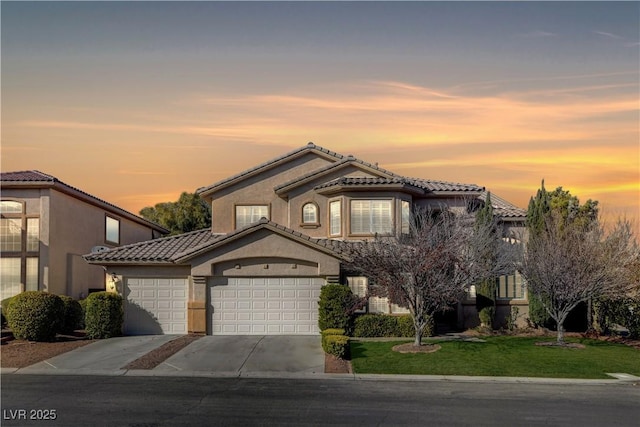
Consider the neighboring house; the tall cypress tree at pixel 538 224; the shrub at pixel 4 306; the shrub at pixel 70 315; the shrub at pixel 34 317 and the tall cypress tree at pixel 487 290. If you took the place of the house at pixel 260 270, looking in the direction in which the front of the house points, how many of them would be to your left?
2

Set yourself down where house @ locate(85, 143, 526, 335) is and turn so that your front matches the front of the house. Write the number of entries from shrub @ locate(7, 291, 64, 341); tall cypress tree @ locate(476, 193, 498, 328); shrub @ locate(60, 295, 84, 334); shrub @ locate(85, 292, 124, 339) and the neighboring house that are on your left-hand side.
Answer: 1

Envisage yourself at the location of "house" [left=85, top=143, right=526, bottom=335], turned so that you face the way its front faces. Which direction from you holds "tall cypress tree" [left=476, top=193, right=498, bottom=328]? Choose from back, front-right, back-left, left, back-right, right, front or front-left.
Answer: left

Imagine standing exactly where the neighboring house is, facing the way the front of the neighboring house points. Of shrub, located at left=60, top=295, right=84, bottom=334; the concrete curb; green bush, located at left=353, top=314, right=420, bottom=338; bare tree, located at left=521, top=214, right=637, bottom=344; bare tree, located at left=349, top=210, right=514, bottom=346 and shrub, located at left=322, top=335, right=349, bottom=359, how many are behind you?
0

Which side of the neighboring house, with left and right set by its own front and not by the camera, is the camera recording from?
front

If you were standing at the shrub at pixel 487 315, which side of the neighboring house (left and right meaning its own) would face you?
left

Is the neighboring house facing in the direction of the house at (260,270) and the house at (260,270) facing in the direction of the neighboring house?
no

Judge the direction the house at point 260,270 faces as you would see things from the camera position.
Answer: facing the viewer

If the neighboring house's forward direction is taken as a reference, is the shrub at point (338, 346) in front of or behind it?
in front

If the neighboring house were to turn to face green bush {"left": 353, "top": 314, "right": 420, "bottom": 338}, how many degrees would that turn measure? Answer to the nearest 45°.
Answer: approximately 45° to its left

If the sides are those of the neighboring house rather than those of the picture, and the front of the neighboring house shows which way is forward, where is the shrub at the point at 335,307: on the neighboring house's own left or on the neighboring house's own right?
on the neighboring house's own left

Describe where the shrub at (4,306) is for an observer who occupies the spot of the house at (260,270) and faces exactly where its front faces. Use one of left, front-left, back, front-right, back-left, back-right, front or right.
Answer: right

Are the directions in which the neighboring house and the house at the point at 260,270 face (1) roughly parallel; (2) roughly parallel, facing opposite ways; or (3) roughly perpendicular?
roughly parallel

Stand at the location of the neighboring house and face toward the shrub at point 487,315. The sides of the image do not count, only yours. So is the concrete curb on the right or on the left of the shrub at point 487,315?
right

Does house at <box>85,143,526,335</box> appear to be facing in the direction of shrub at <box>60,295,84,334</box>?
no

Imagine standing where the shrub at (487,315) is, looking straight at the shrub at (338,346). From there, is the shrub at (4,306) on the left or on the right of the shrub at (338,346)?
right

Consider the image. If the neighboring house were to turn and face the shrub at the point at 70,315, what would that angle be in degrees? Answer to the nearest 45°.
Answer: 0° — it already faces it

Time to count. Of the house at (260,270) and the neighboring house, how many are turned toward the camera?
2
